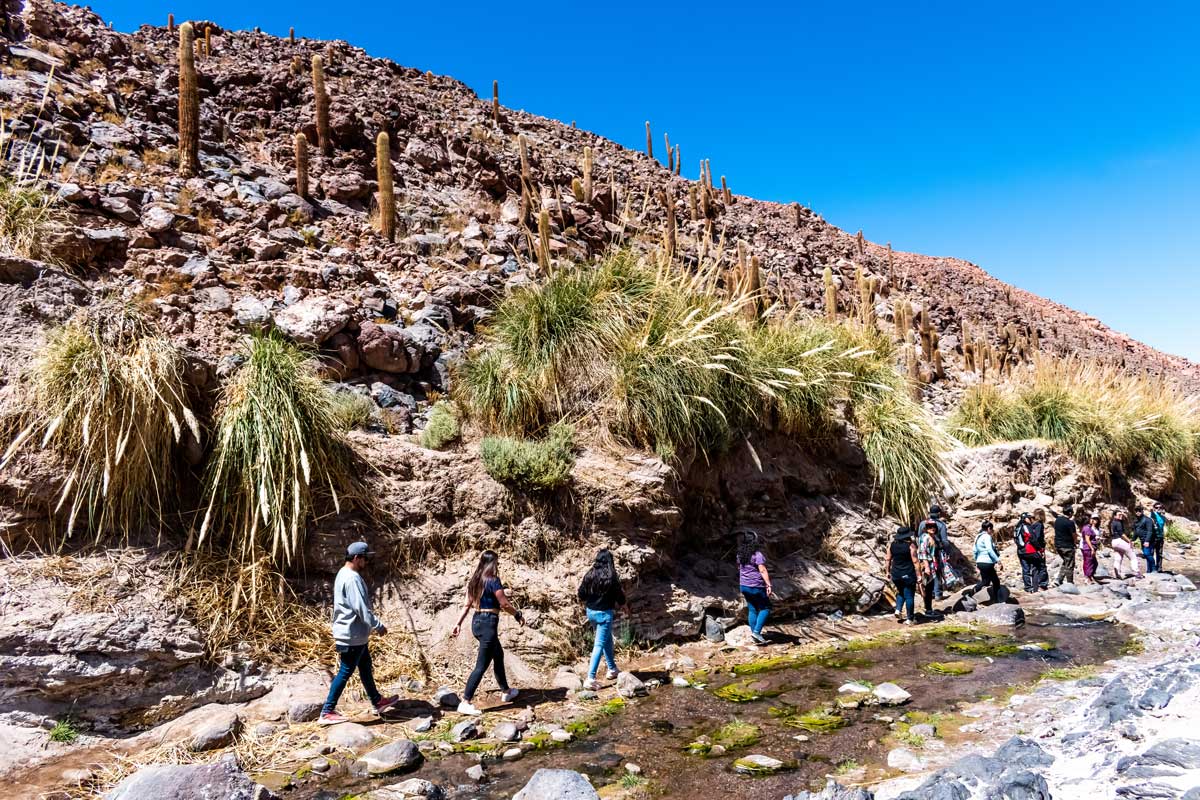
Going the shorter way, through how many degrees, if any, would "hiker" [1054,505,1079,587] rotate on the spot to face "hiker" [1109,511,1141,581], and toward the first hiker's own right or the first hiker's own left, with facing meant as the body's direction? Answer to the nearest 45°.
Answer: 0° — they already face them

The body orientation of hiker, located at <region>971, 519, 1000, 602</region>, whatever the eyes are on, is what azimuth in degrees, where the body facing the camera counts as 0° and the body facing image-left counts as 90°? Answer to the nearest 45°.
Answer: approximately 225°

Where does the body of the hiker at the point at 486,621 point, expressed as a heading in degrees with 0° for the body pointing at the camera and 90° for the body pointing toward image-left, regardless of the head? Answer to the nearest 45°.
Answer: approximately 225°

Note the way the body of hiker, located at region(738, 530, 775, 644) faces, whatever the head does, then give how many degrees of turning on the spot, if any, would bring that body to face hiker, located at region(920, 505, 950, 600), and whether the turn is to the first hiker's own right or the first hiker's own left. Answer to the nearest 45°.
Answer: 0° — they already face them

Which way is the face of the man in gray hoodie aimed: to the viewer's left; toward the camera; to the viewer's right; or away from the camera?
to the viewer's right
